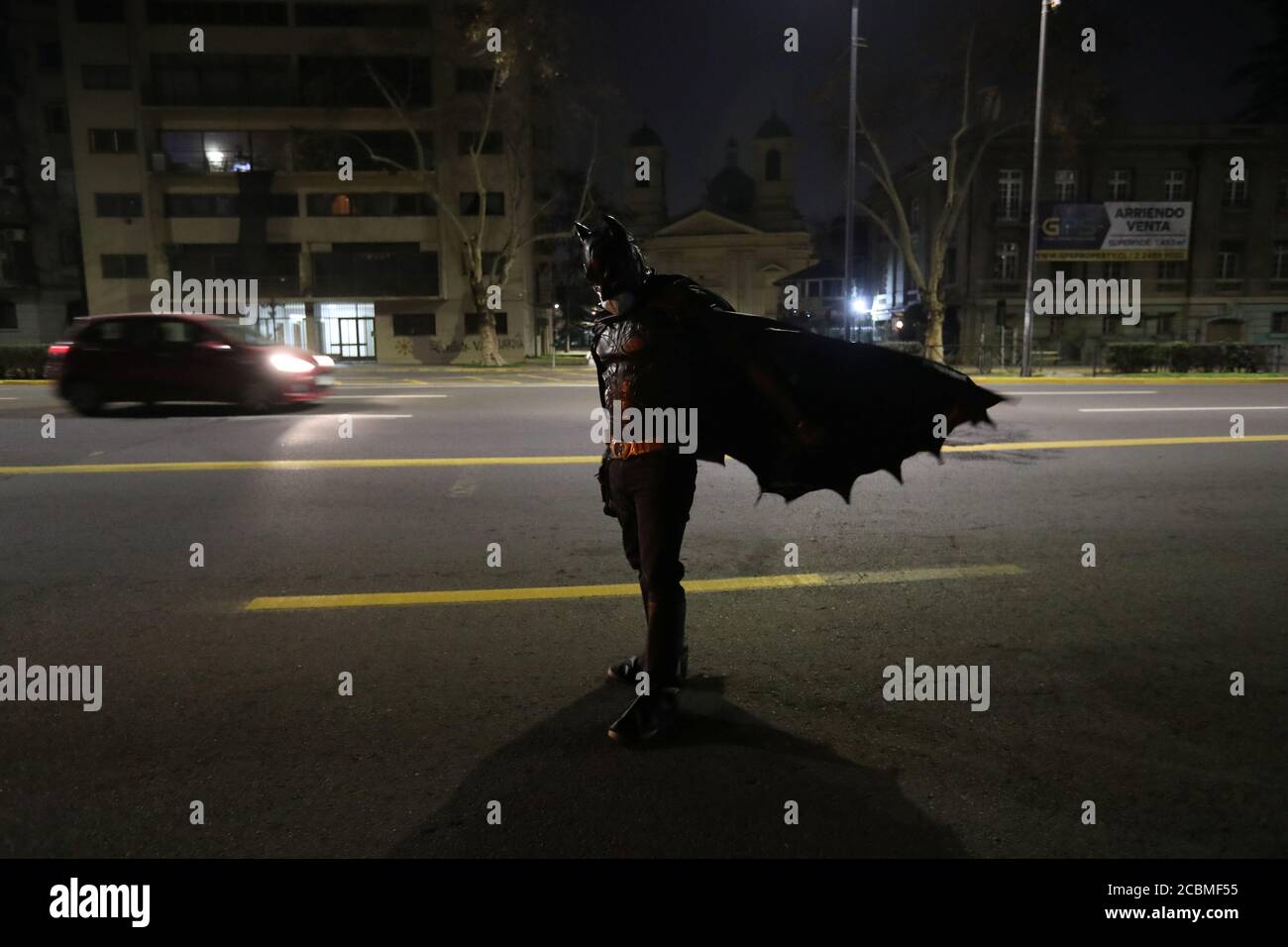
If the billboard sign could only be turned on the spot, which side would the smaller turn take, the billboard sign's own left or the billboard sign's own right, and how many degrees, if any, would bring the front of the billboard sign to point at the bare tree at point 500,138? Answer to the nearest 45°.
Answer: approximately 45° to the billboard sign's own right

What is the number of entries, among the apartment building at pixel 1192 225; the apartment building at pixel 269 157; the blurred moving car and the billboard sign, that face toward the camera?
3

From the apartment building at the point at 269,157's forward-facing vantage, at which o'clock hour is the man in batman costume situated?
The man in batman costume is roughly at 12 o'clock from the apartment building.

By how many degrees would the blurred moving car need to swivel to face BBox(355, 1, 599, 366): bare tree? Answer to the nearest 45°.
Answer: approximately 45° to its left

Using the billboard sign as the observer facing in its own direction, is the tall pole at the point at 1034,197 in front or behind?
in front

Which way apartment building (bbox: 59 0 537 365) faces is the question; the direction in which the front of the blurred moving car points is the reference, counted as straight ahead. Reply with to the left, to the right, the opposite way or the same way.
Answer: to the right

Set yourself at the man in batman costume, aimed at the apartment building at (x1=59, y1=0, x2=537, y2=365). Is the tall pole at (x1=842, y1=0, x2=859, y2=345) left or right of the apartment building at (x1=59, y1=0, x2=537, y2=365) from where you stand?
right

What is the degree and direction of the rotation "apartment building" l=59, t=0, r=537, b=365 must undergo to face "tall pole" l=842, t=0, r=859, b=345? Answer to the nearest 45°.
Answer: approximately 45° to its left

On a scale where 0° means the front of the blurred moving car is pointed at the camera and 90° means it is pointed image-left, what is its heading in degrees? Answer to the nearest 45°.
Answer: approximately 270°

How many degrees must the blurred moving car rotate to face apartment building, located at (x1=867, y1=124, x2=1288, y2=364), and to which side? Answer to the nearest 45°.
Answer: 0° — it already faces it

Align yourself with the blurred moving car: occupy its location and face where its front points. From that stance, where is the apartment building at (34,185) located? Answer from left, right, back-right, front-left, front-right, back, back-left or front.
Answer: left
